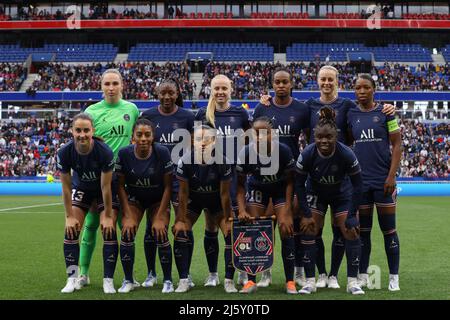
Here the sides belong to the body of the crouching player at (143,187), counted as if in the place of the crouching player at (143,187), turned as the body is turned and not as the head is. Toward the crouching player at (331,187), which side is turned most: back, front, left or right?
left

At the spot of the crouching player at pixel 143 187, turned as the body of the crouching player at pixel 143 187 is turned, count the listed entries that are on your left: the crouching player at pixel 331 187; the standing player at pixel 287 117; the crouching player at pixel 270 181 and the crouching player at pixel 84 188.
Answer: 3

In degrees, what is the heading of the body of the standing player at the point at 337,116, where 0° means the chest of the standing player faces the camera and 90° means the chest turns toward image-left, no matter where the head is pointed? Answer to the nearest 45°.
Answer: approximately 0°

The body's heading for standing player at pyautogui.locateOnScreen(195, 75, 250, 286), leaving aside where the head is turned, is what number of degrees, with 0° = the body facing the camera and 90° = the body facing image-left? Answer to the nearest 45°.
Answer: approximately 0°

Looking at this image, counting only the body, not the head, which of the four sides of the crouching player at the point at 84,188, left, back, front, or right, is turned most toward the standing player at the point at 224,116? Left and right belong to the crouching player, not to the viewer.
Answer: left

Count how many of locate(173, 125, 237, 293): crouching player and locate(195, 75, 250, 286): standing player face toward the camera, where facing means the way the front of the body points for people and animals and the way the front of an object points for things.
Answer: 2

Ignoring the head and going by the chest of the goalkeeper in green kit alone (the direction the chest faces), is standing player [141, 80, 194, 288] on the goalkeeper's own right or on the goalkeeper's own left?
on the goalkeeper's own left
